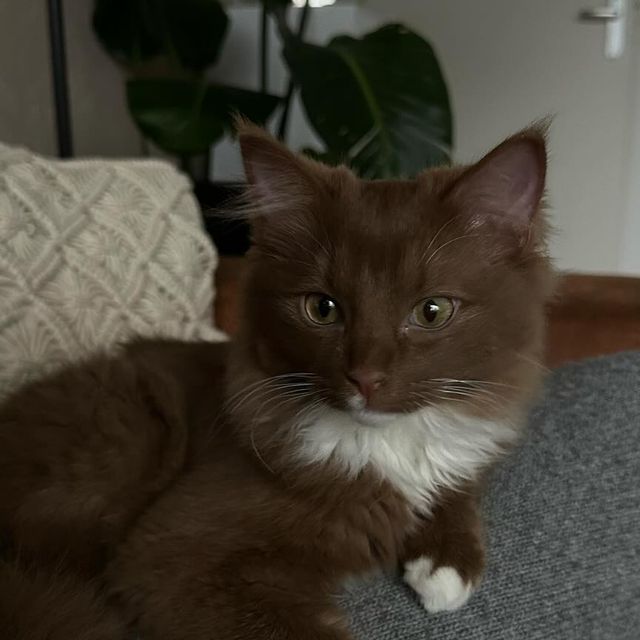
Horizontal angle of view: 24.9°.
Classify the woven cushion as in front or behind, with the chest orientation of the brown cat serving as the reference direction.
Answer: behind

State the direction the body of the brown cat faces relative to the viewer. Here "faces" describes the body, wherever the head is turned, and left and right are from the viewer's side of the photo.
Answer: facing the viewer and to the right of the viewer

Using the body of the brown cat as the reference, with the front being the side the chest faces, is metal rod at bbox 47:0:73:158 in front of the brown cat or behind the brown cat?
behind

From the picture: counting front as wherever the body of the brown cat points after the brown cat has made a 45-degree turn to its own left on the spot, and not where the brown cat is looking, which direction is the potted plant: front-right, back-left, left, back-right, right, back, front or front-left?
left
